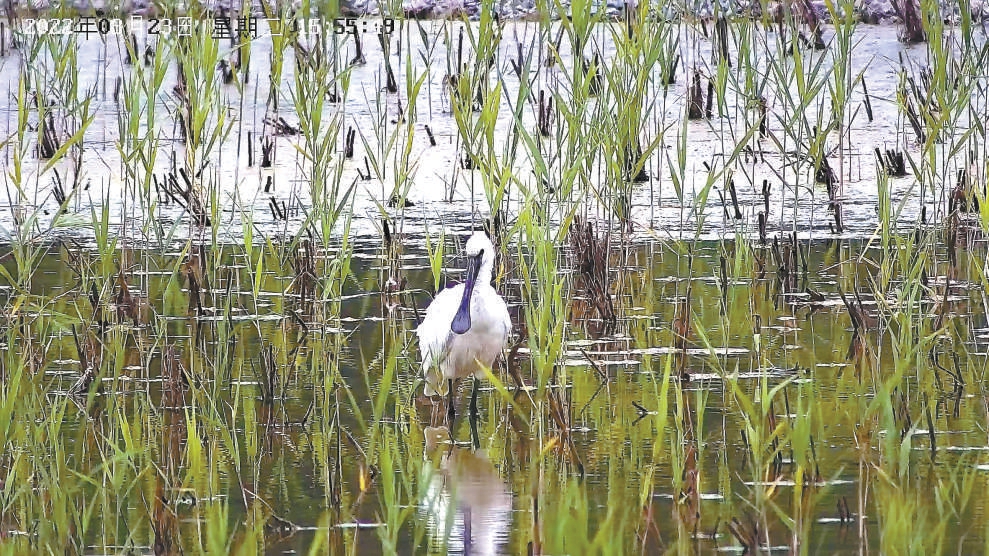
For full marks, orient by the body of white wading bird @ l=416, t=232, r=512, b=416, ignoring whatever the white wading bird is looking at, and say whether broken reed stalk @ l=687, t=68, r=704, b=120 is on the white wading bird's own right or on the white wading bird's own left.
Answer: on the white wading bird's own left

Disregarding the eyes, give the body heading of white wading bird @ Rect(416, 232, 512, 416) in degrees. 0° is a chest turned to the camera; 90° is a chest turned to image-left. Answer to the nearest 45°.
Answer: approximately 315°

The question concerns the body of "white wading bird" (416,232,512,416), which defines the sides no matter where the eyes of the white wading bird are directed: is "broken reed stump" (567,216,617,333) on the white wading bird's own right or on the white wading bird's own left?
on the white wading bird's own left
